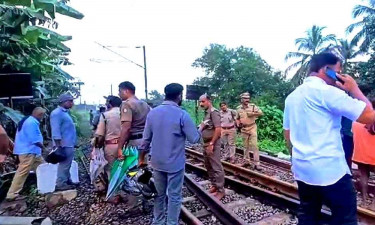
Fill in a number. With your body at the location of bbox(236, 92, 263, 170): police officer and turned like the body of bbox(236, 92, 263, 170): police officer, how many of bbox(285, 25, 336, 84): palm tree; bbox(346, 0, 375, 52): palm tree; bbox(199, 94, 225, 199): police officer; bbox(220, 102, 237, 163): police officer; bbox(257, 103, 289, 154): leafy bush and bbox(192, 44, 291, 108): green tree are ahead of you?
1

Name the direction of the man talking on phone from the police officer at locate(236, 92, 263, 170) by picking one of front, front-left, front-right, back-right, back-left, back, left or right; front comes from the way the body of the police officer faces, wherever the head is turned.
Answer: front

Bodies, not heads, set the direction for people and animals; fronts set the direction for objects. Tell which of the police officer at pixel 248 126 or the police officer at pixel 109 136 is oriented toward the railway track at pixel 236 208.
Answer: the police officer at pixel 248 126

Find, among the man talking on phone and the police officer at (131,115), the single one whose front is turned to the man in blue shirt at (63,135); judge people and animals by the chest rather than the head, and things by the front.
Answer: the police officer

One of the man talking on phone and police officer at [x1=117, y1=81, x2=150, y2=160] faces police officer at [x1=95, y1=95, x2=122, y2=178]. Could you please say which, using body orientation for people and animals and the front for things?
police officer at [x1=117, y1=81, x2=150, y2=160]

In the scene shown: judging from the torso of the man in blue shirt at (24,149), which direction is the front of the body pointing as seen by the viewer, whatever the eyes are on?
to the viewer's right

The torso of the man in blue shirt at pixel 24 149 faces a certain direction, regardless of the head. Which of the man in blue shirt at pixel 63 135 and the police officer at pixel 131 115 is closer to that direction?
the man in blue shirt

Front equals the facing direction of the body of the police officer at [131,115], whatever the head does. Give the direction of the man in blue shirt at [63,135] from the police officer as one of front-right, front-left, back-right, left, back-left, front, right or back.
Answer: front

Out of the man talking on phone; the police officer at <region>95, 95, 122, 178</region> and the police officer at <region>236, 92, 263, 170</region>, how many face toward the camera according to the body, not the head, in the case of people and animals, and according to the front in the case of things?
1

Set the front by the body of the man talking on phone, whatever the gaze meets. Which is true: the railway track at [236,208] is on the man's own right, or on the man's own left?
on the man's own left

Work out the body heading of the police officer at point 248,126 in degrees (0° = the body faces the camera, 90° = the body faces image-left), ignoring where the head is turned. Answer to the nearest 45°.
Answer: approximately 0°

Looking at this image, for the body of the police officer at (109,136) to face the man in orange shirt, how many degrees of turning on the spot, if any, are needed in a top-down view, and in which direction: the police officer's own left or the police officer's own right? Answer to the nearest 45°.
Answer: approximately 135° to the police officer's own right

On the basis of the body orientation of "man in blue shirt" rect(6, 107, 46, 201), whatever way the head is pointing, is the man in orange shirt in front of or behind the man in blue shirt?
in front
